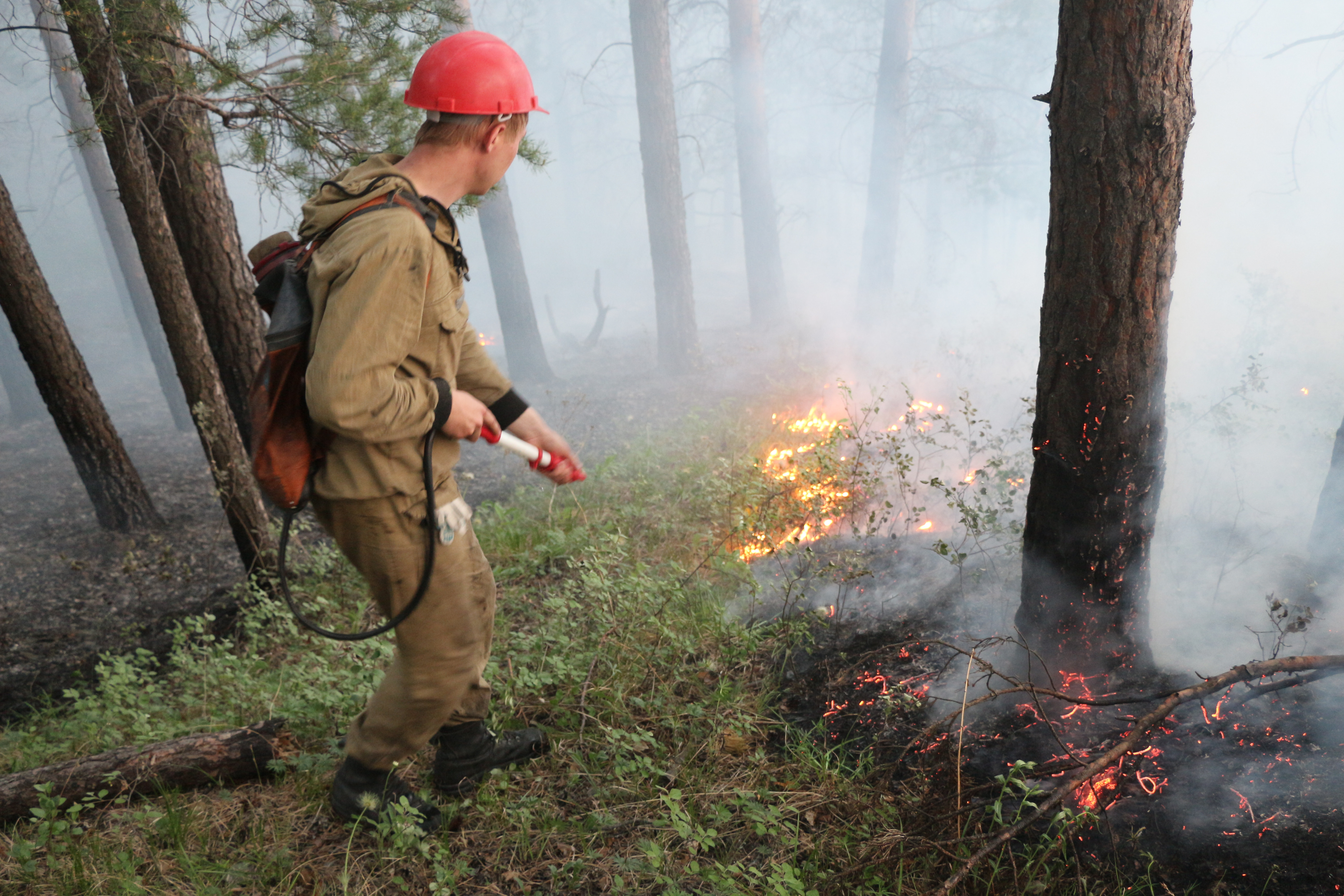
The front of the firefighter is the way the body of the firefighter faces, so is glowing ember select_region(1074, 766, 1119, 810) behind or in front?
in front

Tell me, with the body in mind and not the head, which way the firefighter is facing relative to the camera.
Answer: to the viewer's right

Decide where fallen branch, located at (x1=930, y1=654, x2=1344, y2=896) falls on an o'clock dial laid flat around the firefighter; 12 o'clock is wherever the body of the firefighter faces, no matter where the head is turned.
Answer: The fallen branch is roughly at 1 o'clock from the firefighter.

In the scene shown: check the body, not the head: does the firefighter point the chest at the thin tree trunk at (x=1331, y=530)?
yes

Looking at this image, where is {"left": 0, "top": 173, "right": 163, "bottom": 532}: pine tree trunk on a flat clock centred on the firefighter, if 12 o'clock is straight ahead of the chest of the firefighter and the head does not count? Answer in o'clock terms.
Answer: The pine tree trunk is roughly at 8 o'clock from the firefighter.

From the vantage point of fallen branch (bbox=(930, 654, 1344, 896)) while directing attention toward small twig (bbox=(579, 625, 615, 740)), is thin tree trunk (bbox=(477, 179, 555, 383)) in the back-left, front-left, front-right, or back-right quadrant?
front-right

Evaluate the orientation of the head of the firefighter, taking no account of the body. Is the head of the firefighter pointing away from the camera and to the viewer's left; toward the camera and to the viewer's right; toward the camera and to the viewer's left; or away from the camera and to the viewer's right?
away from the camera and to the viewer's right

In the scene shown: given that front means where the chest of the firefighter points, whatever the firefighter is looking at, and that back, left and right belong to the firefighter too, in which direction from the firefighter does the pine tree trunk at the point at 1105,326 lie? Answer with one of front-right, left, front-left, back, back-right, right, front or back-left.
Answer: front

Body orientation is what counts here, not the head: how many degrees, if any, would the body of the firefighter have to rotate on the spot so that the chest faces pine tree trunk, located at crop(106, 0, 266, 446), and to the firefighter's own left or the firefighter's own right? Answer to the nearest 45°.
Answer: approximately 90° to the firefighter's own left

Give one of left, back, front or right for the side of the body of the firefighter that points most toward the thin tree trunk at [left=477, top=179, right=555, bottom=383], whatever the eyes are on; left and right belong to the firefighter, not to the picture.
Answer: left
